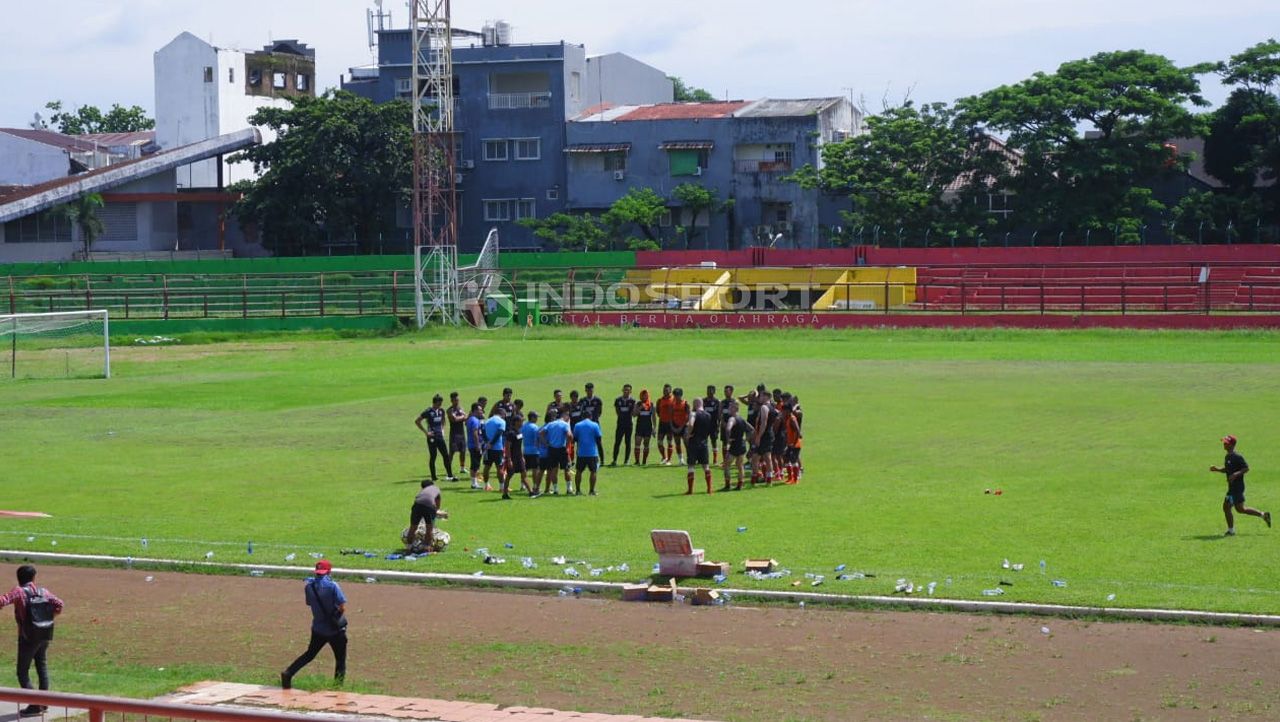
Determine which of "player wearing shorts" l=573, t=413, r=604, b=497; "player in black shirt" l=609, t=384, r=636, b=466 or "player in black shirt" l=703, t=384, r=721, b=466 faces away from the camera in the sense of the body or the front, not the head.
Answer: the player wearing shorts

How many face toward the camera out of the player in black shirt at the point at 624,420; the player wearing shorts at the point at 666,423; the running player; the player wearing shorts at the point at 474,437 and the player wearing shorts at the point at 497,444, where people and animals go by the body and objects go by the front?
2

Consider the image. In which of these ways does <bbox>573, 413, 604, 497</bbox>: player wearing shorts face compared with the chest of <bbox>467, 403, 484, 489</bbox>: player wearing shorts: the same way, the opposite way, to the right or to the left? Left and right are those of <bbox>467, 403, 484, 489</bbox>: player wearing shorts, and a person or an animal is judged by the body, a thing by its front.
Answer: to the left

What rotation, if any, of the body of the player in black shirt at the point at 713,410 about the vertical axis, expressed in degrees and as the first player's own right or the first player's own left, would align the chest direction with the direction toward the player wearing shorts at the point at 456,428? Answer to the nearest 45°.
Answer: approximately 45° to the first player's own right

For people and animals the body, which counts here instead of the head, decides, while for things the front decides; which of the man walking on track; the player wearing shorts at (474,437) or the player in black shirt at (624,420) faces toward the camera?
the player in black shirt

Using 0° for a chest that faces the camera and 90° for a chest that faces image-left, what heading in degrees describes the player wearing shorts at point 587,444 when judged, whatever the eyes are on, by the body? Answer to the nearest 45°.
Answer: approximately 180°

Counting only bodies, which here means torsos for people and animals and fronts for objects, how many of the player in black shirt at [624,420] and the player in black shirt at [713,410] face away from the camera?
0

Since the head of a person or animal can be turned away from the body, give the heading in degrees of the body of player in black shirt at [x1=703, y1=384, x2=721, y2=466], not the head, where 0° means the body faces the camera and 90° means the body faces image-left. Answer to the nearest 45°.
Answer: approximately 45°

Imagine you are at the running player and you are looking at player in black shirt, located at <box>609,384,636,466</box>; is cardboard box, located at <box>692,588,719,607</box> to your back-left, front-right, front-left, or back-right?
front-left

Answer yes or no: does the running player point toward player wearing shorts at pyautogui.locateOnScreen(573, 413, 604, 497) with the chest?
yes

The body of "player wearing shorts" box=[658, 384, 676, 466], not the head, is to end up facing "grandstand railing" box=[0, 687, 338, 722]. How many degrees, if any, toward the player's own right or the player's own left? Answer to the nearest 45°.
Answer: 0° — they already face it

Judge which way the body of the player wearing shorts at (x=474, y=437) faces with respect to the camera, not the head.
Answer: to the viewer's right

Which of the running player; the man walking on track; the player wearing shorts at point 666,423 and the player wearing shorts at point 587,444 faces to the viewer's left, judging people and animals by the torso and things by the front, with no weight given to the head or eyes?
the running player

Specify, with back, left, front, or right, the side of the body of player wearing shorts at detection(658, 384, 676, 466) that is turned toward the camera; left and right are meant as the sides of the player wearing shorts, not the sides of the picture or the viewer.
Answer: front

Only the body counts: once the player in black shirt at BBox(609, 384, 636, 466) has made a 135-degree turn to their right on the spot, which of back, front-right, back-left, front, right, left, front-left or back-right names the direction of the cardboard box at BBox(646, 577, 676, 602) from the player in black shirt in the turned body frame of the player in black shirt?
back-left

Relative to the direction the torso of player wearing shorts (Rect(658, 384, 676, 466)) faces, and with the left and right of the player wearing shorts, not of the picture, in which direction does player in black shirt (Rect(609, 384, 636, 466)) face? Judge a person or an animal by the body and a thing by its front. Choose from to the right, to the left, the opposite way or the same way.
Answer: the same way

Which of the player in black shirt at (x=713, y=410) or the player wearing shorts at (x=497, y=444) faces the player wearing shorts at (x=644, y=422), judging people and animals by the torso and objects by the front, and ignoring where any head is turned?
the player wearing shorts at (x=497, y=444)

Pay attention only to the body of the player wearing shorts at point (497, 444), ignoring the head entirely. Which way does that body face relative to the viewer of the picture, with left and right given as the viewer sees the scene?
facing away from the viewer and to the right of the viewer
